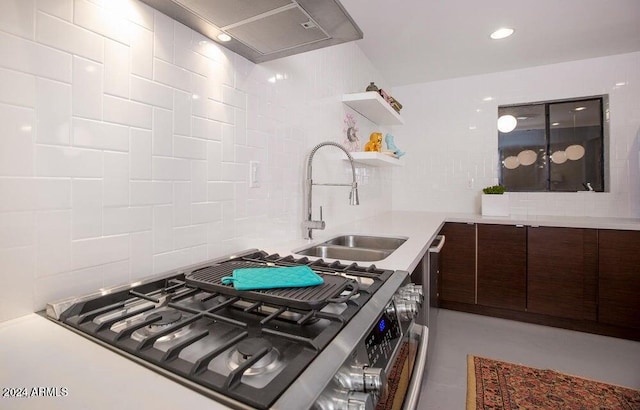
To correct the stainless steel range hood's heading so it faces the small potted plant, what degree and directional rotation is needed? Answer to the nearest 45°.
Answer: approximately 90° to its left

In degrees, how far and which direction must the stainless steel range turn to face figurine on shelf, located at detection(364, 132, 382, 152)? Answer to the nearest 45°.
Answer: approximately 90° to its left

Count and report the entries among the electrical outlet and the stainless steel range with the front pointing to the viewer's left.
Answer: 0

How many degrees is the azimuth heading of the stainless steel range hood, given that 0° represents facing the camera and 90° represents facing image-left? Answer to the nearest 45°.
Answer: approximately 315°

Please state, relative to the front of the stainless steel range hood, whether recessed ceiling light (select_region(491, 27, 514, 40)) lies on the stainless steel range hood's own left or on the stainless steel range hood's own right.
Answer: on the stainless steel range hood's own left

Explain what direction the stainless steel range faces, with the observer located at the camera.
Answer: facing the viewer and to the right of the viewer

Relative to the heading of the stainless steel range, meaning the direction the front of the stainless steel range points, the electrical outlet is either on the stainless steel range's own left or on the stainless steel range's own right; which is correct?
on the stainless steel range's own left

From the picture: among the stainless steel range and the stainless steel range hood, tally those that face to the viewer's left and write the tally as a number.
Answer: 0

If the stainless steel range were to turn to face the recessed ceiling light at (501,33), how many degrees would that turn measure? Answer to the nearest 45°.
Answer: approximately 90° to its left

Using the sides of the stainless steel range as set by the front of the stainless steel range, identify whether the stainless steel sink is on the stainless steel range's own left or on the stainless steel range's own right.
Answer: on the stainless steel range's own left
